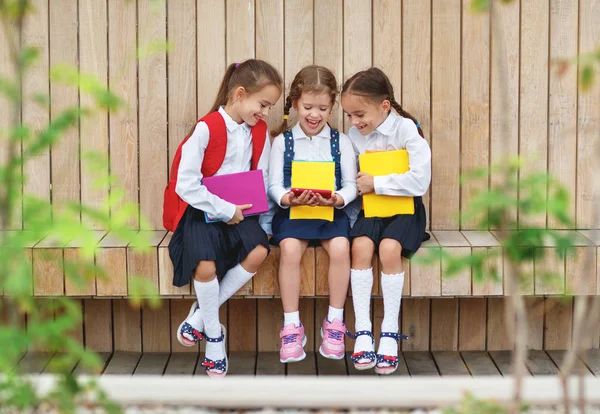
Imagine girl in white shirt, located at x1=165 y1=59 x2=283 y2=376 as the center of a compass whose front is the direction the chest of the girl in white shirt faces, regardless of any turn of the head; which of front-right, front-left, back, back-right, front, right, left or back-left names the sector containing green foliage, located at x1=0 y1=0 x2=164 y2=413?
front-right

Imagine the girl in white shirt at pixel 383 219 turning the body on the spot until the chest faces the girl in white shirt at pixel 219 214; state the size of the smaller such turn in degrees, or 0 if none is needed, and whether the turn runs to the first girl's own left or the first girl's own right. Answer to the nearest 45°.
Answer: approximately 45° to the first girl's own right

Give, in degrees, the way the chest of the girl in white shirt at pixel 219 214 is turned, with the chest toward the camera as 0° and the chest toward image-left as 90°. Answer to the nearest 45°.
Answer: approximately 315°

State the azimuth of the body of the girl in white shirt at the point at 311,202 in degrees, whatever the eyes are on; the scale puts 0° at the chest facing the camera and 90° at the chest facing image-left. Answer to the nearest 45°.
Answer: approximately 0°
